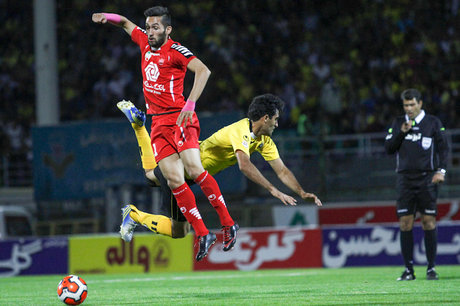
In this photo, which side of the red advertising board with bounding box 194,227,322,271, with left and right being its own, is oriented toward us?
front

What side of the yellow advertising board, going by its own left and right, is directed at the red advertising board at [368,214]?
left

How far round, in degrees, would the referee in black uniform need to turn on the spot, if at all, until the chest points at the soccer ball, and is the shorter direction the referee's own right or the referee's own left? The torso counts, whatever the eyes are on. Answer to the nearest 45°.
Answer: approximately 45° to the referee's own right

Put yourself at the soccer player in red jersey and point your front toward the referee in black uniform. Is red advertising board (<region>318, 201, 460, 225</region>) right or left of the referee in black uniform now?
left

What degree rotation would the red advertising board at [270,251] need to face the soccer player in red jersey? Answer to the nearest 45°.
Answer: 0° — it already faces them

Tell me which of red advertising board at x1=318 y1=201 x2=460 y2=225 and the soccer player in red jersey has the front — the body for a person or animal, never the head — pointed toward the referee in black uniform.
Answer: the red advertising board

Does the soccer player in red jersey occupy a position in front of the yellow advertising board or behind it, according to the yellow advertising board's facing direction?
in front

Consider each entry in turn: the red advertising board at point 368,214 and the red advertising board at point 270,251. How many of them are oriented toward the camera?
2

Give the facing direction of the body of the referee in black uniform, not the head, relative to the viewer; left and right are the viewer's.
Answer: facing the viewer

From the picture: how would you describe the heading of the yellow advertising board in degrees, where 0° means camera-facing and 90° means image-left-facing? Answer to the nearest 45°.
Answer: approximately 0°

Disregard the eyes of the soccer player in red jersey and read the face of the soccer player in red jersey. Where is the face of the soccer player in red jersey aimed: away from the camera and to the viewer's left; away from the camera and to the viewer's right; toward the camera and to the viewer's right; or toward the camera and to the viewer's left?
toward the camera and to the viewer's left

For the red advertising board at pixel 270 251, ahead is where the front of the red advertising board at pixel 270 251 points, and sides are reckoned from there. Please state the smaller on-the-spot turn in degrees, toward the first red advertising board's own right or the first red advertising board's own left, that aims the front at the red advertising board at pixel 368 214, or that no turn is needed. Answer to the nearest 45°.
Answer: approximately 135° to the first red advertising board's own left

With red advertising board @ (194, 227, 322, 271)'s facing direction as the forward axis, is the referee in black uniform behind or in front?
in front
